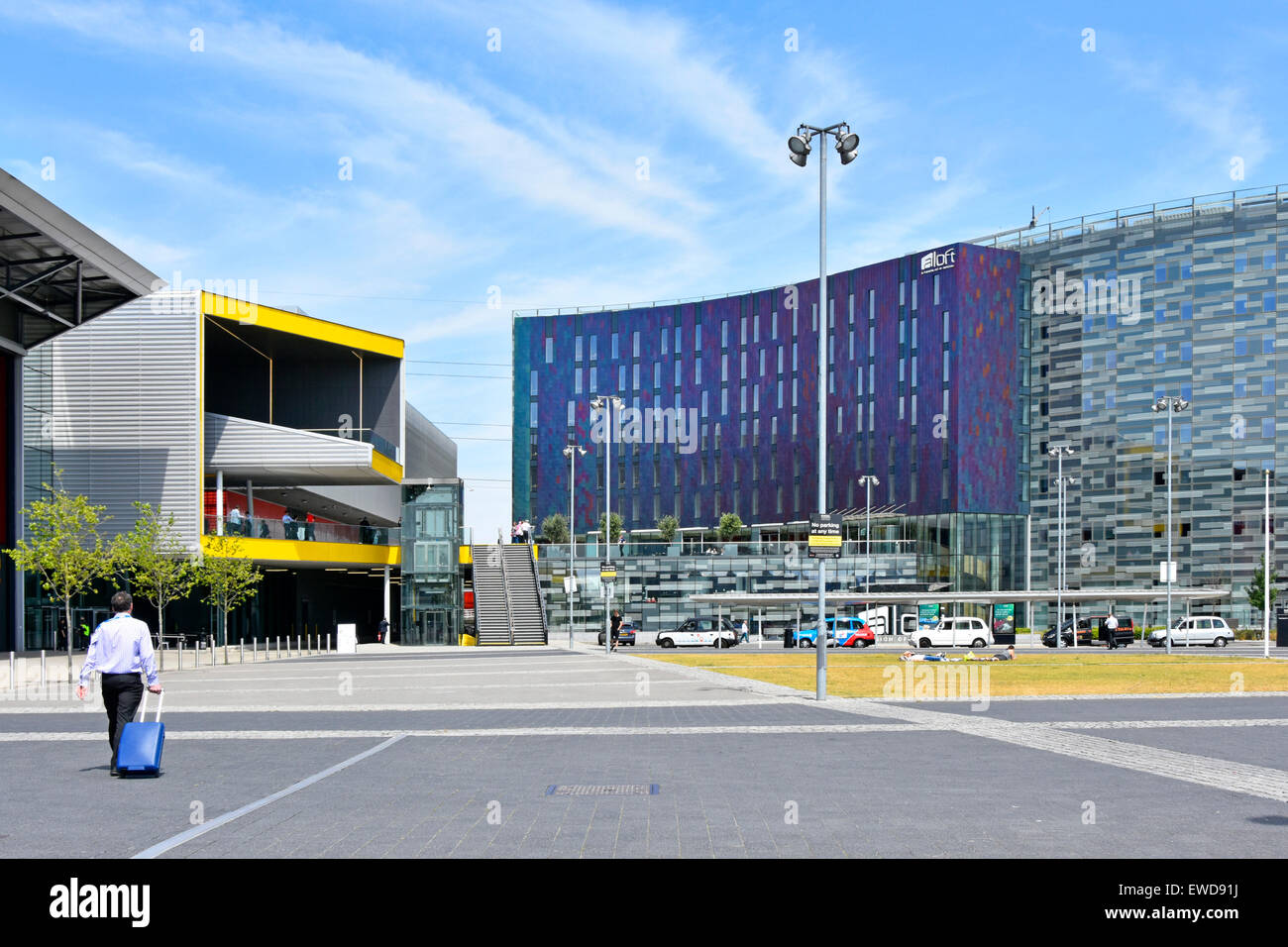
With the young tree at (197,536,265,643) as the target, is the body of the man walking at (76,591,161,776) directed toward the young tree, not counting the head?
yes

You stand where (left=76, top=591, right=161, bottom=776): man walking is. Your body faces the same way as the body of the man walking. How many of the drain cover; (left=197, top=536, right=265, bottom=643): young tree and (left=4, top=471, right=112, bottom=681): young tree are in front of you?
2

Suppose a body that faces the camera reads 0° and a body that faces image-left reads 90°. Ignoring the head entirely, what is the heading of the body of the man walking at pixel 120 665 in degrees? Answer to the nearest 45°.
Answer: approximately 180°

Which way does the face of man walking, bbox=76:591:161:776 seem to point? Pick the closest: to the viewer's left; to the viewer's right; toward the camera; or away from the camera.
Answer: away from the camera

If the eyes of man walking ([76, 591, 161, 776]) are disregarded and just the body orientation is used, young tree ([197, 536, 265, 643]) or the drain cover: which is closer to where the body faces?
the young tree

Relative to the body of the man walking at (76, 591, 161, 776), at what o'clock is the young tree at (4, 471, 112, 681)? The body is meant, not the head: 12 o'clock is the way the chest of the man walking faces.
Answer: The young tree is roughly at 12 o'clock from the man walking.

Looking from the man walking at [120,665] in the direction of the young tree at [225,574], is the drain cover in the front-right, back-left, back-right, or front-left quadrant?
back-right

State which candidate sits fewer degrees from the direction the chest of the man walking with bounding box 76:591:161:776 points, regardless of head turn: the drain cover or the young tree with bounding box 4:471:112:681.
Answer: the young tree

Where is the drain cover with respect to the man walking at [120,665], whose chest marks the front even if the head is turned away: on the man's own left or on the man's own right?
on the man's own right
